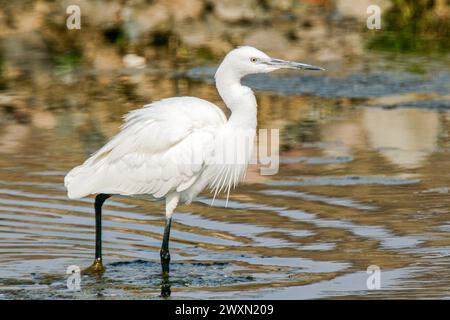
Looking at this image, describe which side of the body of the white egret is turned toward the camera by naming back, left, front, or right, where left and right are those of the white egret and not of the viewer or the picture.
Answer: right
